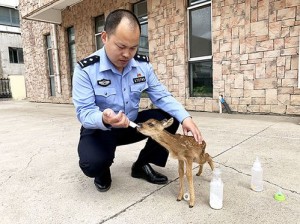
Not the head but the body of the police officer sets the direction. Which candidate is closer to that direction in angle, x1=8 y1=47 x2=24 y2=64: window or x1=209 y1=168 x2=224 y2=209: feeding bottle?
the feeding bottle

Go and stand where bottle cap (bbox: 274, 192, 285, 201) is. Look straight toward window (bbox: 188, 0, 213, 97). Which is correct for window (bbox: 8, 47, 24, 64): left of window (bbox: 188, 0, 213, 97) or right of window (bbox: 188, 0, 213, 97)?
left

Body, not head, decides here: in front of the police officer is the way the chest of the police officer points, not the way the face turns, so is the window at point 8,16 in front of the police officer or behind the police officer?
behind

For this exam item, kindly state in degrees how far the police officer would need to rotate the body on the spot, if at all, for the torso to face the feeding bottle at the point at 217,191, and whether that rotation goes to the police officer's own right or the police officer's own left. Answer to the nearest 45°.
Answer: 0° — they already face it

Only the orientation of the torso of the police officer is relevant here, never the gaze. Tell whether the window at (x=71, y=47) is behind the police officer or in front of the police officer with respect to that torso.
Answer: behind

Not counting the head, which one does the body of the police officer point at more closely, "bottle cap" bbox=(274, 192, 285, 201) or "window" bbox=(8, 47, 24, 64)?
the bottle cap

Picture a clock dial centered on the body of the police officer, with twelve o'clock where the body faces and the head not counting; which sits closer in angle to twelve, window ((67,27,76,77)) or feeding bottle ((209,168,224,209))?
the feeding bottle

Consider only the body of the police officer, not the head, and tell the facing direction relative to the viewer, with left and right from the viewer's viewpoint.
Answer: facing the viewer and to the right of the viewer

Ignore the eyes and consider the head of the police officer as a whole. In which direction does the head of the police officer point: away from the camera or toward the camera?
toward the camera

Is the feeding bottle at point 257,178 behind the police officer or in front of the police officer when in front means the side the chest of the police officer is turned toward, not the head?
in front

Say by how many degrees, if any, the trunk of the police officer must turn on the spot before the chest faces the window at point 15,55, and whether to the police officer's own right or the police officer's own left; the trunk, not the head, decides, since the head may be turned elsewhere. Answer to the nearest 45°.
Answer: approximately 180°

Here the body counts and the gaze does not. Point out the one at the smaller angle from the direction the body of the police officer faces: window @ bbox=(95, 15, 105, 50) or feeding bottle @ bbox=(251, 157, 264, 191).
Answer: the feeding bottle

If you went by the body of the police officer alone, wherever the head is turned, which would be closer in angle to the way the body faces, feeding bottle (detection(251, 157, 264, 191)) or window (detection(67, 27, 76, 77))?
the feeding bottle

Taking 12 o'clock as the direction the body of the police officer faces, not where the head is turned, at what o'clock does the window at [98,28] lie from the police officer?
The window is roughly at 7 o'clock from the police officer.

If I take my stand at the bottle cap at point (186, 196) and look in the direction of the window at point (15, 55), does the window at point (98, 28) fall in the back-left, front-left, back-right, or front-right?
front-right
